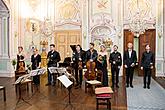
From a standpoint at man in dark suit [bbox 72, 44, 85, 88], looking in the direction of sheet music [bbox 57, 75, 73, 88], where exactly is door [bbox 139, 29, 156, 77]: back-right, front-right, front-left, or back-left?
back-left

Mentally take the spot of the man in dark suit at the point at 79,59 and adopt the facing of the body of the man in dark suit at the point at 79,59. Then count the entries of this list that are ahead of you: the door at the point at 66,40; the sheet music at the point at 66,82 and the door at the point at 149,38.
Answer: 1

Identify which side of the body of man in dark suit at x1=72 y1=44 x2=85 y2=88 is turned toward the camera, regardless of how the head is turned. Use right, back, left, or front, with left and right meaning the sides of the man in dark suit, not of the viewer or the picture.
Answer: front

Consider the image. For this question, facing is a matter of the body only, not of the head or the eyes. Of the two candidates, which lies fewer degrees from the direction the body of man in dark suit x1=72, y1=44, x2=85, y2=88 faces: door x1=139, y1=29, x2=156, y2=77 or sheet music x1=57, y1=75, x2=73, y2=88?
the sheet music

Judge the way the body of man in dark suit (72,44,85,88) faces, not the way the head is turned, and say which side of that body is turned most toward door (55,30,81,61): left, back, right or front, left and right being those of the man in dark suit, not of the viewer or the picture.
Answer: back

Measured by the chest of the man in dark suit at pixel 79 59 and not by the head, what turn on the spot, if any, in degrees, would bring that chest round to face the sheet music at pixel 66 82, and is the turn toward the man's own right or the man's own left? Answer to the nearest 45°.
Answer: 0° — they already face it

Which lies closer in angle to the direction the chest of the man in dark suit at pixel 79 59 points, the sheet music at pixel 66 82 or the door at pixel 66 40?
the sheet music

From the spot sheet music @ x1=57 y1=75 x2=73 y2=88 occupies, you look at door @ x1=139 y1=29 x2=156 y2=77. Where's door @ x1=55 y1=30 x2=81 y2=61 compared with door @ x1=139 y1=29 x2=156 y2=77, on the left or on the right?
left
